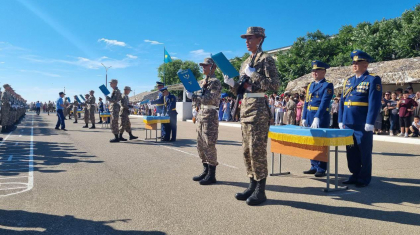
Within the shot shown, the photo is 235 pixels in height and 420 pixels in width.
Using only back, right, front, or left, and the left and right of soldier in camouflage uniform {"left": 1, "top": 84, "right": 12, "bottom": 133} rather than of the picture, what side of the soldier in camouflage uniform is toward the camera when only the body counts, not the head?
right

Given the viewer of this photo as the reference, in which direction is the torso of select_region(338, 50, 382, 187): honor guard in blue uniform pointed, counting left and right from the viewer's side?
facing the viewer and to the left of the viewer

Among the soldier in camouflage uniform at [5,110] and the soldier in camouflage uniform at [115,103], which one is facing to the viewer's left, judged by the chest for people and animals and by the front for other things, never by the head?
the soldier in camouflage uniform at [115,103]

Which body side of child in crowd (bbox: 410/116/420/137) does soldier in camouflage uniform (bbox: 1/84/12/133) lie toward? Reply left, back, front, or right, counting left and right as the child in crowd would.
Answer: front

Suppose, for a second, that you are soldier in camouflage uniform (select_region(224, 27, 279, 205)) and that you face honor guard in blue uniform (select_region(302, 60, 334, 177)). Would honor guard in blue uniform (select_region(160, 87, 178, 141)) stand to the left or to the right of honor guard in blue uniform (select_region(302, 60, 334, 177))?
left

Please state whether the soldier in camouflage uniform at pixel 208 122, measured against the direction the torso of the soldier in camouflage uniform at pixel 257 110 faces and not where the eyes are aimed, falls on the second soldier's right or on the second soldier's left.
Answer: on the second soldier's right

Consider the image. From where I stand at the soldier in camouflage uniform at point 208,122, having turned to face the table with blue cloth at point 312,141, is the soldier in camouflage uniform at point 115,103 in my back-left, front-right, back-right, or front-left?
back-left

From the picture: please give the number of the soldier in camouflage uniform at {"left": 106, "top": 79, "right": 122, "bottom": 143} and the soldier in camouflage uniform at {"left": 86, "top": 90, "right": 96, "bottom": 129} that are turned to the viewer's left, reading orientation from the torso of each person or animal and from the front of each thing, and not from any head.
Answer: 2

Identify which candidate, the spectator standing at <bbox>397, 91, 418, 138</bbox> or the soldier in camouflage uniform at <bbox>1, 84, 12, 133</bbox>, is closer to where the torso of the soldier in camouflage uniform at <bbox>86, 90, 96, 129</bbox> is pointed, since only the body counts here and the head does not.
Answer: the soldier in camouflage uniform

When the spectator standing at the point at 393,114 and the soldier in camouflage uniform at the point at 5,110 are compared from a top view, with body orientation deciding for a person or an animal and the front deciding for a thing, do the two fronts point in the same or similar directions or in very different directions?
very different directions

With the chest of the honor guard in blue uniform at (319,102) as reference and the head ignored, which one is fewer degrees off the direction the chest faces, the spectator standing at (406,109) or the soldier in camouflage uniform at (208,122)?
the soldier in camouflage uniform

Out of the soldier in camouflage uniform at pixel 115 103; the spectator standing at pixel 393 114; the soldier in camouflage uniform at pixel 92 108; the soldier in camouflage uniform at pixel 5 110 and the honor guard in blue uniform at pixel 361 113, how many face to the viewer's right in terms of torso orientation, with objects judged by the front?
1
